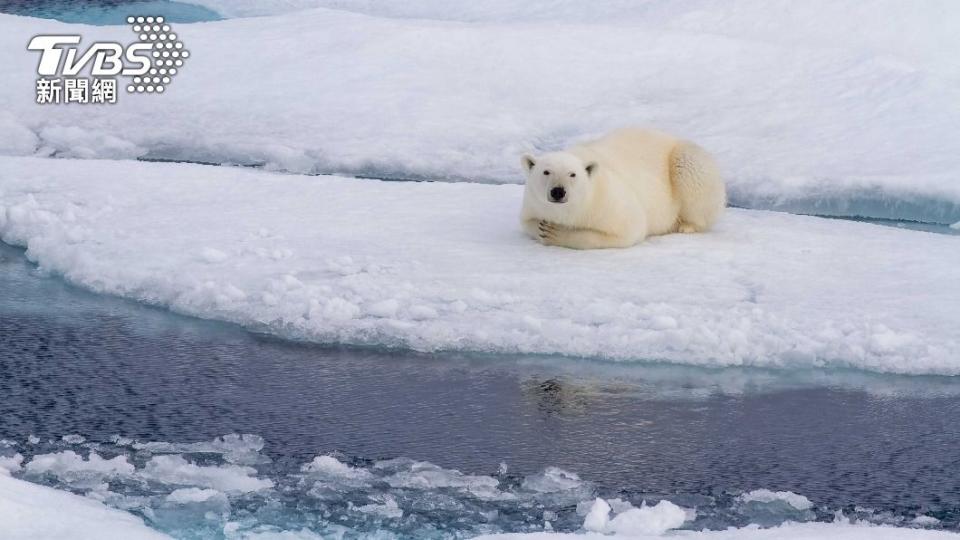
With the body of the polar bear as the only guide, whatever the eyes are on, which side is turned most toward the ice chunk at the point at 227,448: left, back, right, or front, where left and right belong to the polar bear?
front

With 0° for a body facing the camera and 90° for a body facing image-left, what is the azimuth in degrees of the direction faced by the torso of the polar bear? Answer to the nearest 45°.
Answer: approximately 45°

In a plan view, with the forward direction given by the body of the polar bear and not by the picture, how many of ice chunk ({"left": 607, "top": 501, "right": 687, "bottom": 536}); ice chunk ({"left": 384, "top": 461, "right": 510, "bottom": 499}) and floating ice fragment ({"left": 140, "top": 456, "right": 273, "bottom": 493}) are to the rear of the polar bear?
0

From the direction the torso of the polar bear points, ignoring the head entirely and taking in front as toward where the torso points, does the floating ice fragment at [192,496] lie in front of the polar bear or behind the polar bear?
in front

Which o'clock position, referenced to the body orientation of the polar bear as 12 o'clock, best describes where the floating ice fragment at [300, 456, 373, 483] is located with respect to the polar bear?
The floating ice fragment is roughly at 11 o'clock from the polar bear.

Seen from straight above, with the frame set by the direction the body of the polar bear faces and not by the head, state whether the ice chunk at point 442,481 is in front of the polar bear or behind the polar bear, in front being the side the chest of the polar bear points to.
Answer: in front

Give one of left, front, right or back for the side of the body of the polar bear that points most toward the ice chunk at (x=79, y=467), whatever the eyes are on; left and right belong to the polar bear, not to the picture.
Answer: front

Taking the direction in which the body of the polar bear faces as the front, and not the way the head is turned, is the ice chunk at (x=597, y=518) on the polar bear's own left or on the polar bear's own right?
on the polar bear's own left

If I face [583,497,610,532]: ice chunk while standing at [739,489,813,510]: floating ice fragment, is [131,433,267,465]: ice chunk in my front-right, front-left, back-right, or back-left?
front-right

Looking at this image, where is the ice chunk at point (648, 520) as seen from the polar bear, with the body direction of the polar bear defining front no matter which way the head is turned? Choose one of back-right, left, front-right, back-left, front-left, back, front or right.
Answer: front-left
